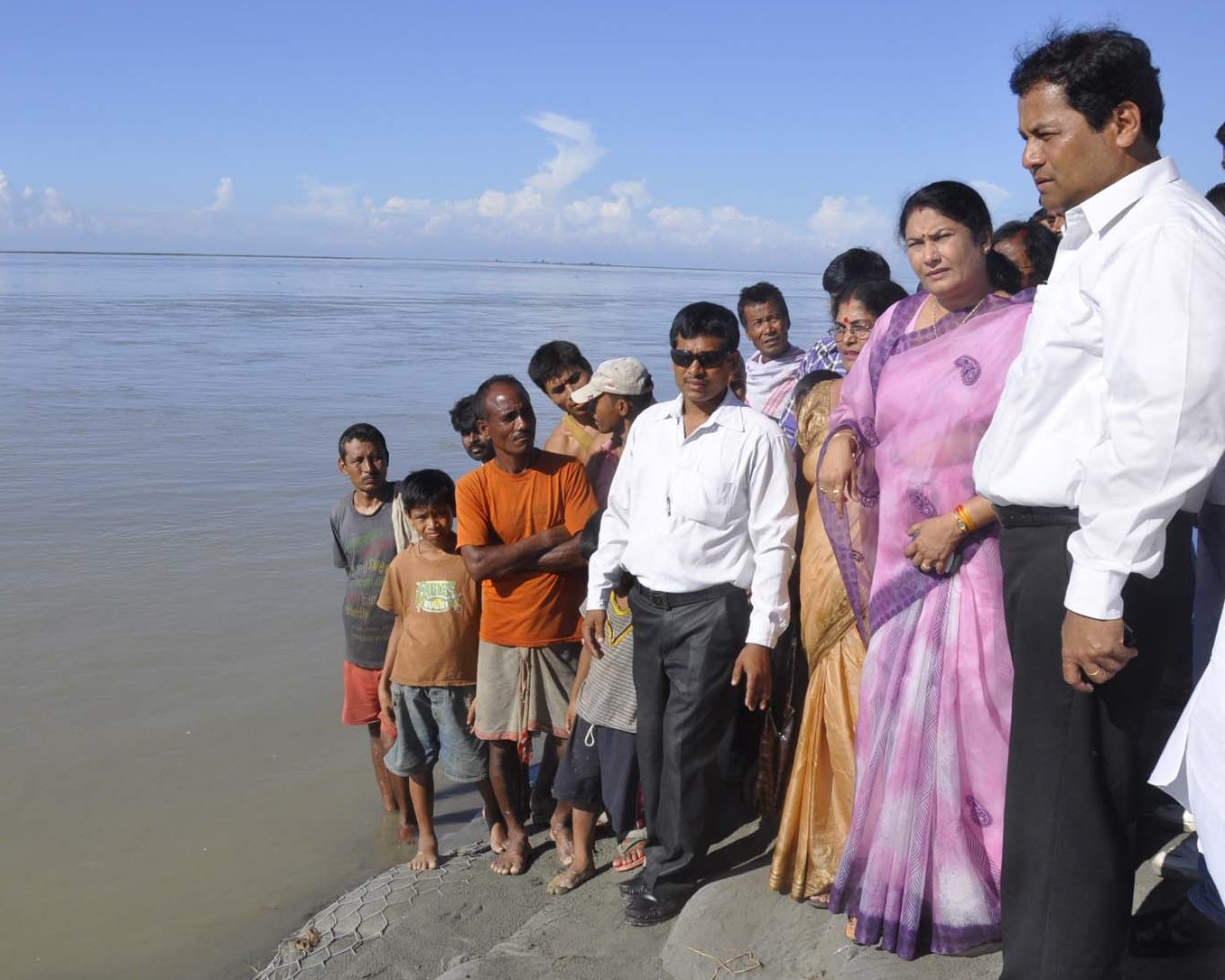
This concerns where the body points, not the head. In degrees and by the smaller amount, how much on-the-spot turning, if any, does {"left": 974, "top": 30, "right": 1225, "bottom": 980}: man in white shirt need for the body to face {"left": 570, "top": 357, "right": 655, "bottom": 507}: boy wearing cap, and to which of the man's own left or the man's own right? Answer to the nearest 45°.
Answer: approximately 45° to the man's own right

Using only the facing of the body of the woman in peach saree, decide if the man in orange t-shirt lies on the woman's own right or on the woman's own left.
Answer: on the woman's own right

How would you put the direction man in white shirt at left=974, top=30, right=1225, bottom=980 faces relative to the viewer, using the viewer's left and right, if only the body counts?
facing to the left of the viewer

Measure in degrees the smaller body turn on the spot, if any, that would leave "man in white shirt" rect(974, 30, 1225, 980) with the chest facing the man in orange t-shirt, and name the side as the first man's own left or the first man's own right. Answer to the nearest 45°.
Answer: approximately 45° to the first man's own right

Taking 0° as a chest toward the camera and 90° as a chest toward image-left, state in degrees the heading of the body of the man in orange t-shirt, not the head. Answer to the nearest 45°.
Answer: approximately 0°

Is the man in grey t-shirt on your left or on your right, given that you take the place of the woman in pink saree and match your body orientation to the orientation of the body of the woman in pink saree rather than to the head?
on your right
